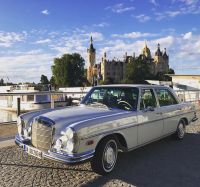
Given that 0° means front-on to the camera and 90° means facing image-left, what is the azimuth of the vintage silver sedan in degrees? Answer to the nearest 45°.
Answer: approximately 45°
